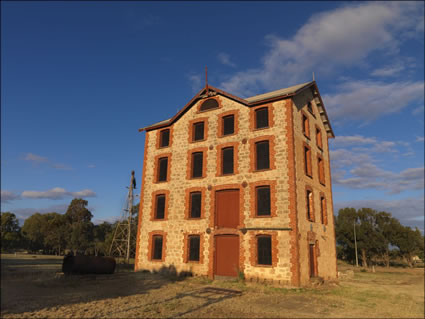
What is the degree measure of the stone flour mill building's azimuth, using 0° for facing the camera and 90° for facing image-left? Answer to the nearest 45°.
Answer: approximately 45°
